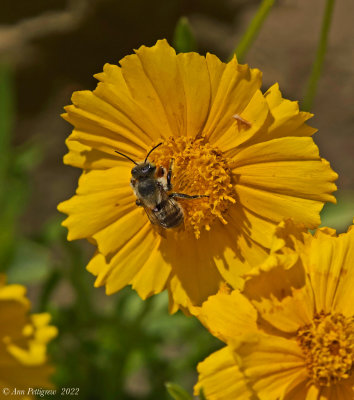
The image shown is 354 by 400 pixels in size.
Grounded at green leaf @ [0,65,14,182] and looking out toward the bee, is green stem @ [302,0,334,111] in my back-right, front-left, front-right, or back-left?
front-left

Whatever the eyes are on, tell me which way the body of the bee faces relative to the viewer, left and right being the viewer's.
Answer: facing away from the viewer and to the left of the viewer

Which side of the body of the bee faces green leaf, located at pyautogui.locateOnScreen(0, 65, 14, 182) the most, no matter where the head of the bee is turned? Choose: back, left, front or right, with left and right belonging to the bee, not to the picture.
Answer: front
